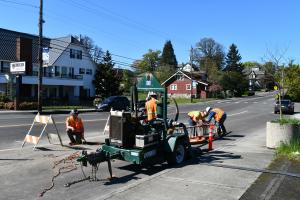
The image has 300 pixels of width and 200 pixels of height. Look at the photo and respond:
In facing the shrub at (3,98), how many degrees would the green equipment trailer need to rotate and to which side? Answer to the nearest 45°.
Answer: approximately 90° to its right

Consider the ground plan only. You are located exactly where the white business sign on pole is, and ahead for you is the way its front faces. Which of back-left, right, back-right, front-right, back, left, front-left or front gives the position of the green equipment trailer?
front

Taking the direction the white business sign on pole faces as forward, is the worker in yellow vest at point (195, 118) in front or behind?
in front

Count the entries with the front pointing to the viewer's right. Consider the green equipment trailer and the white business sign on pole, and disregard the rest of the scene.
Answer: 0

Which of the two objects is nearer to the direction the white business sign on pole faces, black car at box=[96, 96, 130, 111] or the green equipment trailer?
the green equipment trailer

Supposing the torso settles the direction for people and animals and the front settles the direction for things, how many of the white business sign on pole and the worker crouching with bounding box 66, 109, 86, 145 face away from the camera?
0

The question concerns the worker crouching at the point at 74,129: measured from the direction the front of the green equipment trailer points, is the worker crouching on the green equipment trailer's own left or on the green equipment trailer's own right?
on the green equipment trailer's own right

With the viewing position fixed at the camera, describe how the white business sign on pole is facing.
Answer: facing the viewer

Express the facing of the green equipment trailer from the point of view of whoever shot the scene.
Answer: facing the viewer and to the left of the viewer
